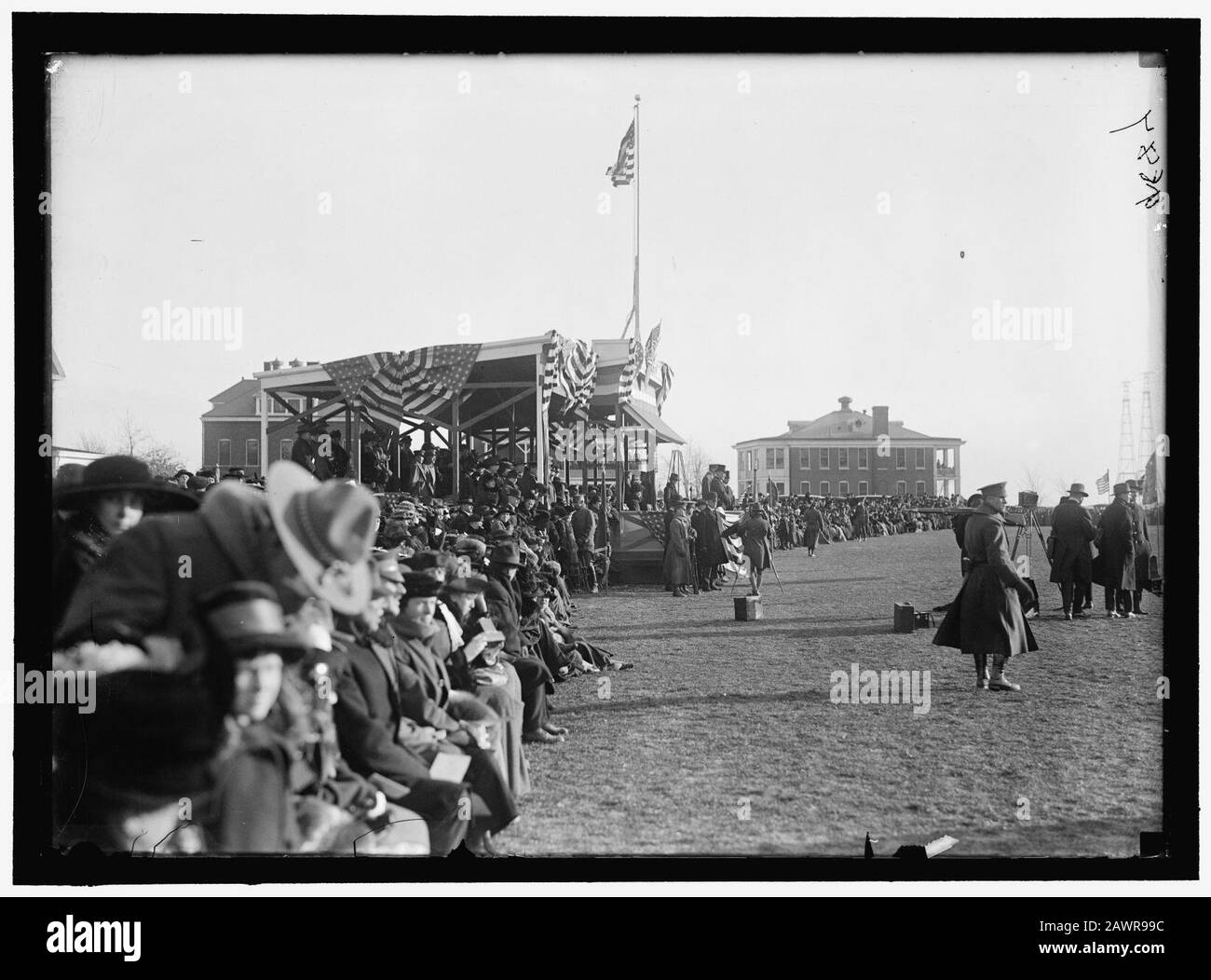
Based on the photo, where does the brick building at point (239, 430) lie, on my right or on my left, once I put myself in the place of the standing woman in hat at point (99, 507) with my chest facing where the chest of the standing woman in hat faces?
on my left

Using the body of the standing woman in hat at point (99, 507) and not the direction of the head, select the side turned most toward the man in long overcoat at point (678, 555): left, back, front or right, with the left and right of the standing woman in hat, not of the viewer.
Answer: left

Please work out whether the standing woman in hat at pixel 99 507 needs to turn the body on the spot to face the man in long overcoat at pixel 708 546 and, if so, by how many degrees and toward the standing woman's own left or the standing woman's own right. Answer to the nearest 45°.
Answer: approximately 90° to the standing woman's own left

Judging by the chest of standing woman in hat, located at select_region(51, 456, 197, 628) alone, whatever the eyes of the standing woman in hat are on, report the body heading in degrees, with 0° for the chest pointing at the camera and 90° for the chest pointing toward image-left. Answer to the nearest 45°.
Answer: approximately 315°

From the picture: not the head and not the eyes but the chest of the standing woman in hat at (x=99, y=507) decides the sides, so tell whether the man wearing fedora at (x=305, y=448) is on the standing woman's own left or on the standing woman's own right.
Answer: on the standing woman's own left

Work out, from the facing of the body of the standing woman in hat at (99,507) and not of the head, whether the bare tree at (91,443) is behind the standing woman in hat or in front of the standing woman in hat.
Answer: behind
